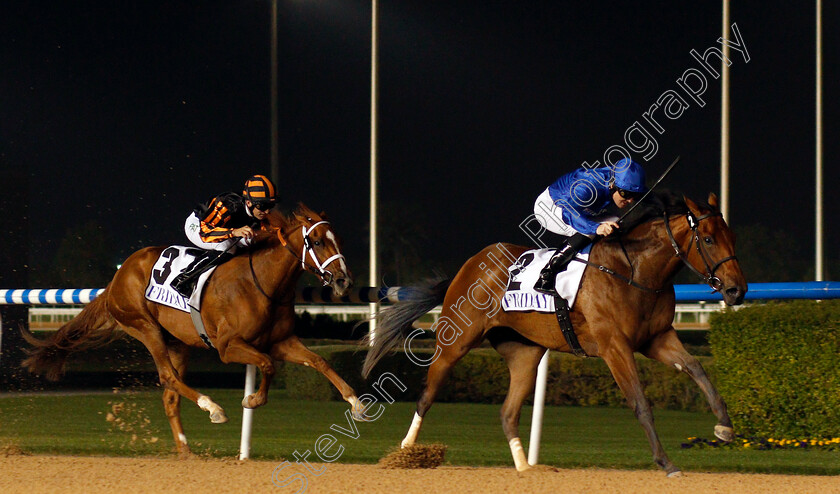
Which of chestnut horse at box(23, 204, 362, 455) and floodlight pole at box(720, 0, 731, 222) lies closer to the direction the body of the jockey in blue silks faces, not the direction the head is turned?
the floodlight pole

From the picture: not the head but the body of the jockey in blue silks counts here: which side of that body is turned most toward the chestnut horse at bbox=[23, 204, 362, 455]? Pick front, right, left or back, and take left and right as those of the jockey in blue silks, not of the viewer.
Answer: back

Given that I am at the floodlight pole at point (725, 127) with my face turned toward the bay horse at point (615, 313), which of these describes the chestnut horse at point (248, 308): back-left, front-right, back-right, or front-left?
front-right

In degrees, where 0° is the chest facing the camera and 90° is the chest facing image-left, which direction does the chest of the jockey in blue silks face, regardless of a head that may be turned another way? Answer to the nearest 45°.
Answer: approximately 270°

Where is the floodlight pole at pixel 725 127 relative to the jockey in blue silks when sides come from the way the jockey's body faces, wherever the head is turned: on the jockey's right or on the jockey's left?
on the jockey's left
